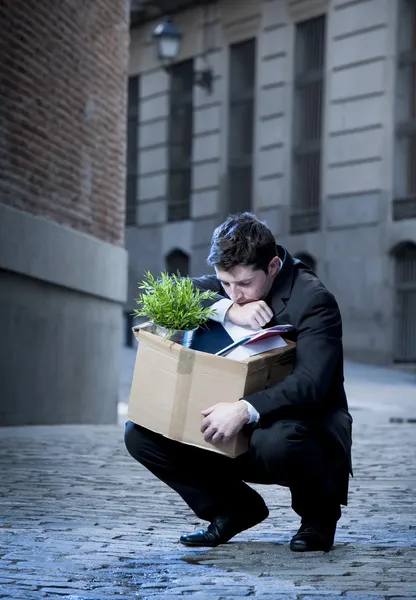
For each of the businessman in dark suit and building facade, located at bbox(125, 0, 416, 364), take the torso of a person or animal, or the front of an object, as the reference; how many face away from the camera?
0

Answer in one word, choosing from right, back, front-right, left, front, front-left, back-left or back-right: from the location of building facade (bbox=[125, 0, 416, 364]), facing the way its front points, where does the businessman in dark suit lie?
front-left

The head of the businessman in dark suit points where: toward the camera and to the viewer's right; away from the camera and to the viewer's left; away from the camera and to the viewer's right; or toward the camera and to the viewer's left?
toward the camera and to the viewer's left

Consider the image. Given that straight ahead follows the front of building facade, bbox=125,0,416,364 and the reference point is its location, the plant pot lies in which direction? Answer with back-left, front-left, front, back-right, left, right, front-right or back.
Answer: front-left

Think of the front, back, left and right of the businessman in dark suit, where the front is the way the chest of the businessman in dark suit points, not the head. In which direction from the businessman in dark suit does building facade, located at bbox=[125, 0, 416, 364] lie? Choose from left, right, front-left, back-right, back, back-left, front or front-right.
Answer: back-right

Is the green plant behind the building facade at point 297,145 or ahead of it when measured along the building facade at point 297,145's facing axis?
ahead

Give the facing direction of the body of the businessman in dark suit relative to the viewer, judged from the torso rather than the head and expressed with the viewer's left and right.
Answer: facing the viewer and to the left of the viewer

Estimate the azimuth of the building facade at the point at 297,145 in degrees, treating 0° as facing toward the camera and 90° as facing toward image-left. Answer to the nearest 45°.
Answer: approximately 45°

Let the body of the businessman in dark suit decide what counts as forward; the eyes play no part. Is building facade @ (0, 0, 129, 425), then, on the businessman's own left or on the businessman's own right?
on the businessman's own right
